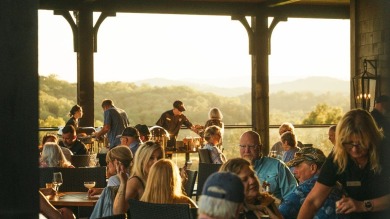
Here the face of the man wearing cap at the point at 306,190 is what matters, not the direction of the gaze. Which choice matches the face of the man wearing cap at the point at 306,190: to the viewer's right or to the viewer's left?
to the viewer's left

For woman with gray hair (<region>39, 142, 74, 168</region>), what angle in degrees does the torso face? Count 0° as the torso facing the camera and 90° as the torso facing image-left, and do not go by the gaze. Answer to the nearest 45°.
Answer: approximately 180°

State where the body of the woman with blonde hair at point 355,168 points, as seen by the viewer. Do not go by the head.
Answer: toward the camera

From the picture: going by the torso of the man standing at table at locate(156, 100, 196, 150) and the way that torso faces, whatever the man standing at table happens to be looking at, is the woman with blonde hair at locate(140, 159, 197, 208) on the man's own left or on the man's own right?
on the man's own right

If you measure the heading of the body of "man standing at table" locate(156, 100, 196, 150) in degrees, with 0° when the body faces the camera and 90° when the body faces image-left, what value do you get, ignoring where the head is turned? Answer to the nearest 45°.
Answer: approximately 315°

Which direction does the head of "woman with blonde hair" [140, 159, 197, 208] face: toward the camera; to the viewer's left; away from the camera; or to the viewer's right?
away from the camera

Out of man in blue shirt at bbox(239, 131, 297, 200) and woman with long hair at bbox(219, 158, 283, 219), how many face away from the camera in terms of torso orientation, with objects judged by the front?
0

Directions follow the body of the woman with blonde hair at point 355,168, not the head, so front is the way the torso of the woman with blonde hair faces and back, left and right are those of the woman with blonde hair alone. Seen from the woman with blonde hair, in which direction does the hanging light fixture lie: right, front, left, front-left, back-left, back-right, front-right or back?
back

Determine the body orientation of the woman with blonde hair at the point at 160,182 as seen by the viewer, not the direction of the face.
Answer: away from the camera

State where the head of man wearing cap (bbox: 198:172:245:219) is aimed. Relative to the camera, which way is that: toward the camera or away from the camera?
away from the camera
